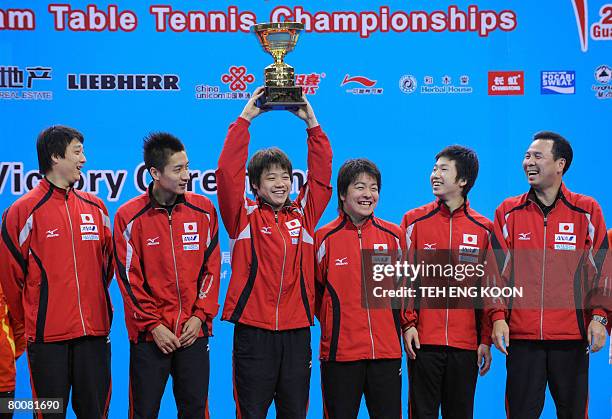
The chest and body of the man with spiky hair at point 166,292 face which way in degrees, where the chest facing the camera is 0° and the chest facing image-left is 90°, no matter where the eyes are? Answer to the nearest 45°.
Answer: approximately 0°

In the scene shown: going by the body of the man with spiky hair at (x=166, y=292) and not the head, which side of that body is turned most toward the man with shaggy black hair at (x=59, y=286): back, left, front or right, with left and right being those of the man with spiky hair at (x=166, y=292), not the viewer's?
right

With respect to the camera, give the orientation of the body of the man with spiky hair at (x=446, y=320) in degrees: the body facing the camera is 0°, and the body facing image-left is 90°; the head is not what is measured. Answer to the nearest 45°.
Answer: approximately 0°

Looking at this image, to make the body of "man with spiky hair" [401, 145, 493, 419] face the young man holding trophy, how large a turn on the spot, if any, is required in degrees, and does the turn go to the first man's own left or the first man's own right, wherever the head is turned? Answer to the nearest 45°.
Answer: approximately 45° to the first man's own right

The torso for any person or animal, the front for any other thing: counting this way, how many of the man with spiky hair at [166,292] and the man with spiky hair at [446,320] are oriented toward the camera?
2

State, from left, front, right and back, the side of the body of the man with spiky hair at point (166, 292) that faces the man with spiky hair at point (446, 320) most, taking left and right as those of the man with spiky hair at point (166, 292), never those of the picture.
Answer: left
